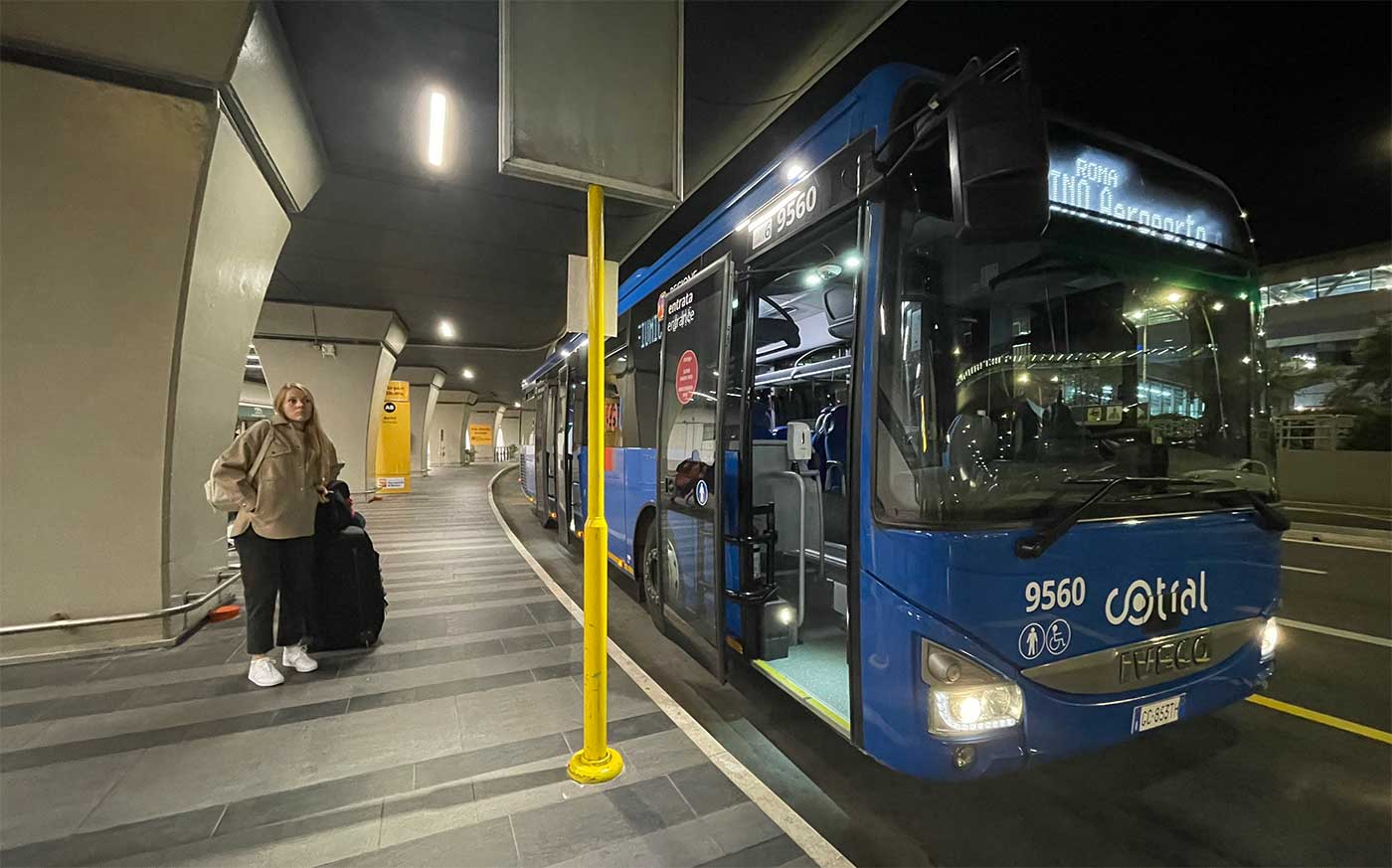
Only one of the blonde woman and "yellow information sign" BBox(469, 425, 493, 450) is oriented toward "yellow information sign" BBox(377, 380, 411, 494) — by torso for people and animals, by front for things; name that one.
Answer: "yellow information sign" BBox(469, 425, 493, 450)

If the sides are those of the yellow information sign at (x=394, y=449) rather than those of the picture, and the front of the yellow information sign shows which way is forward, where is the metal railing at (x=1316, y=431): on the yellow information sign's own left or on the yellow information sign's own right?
on the yellow information sign's own left

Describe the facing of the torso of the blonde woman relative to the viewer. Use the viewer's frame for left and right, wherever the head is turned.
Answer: facing the viewer and to the right of the viewer

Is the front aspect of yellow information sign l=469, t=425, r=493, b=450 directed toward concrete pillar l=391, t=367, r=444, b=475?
yes

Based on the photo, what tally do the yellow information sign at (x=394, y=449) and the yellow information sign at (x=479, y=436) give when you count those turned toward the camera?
2

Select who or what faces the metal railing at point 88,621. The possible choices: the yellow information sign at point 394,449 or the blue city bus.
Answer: the yellow information sign

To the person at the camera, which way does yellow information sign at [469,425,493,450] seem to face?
facing the viewer

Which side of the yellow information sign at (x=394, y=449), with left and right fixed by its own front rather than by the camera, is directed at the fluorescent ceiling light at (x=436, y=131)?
front

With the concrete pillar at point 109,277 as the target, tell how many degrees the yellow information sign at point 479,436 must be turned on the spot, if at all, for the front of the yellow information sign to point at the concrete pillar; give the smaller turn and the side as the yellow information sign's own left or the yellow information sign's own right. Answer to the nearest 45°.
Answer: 0° — it already faces it

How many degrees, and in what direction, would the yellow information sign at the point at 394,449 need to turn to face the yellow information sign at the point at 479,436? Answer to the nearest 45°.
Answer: approximately 180°

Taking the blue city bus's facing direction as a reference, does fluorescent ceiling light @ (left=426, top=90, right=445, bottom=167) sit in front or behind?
behind

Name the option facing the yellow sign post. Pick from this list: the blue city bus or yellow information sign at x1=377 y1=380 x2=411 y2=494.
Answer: the yellow information sign

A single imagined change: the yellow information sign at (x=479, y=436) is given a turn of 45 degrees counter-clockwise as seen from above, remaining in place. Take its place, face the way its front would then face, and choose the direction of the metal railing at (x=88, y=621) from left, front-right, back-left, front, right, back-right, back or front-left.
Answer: front-right

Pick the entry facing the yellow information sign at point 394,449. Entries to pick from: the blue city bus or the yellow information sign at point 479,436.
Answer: the yellow information sign at point 479,436

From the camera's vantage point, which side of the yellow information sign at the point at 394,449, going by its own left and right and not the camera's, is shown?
front

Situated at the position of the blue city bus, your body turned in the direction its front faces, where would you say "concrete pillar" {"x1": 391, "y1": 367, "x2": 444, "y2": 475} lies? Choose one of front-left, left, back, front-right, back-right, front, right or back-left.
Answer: back

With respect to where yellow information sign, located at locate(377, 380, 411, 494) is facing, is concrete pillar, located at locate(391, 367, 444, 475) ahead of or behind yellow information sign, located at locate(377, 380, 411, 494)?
behind

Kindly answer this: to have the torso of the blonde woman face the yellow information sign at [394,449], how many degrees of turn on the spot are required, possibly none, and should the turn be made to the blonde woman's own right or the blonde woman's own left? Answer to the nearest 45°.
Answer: approximately 135° to the blonde woman's own left
